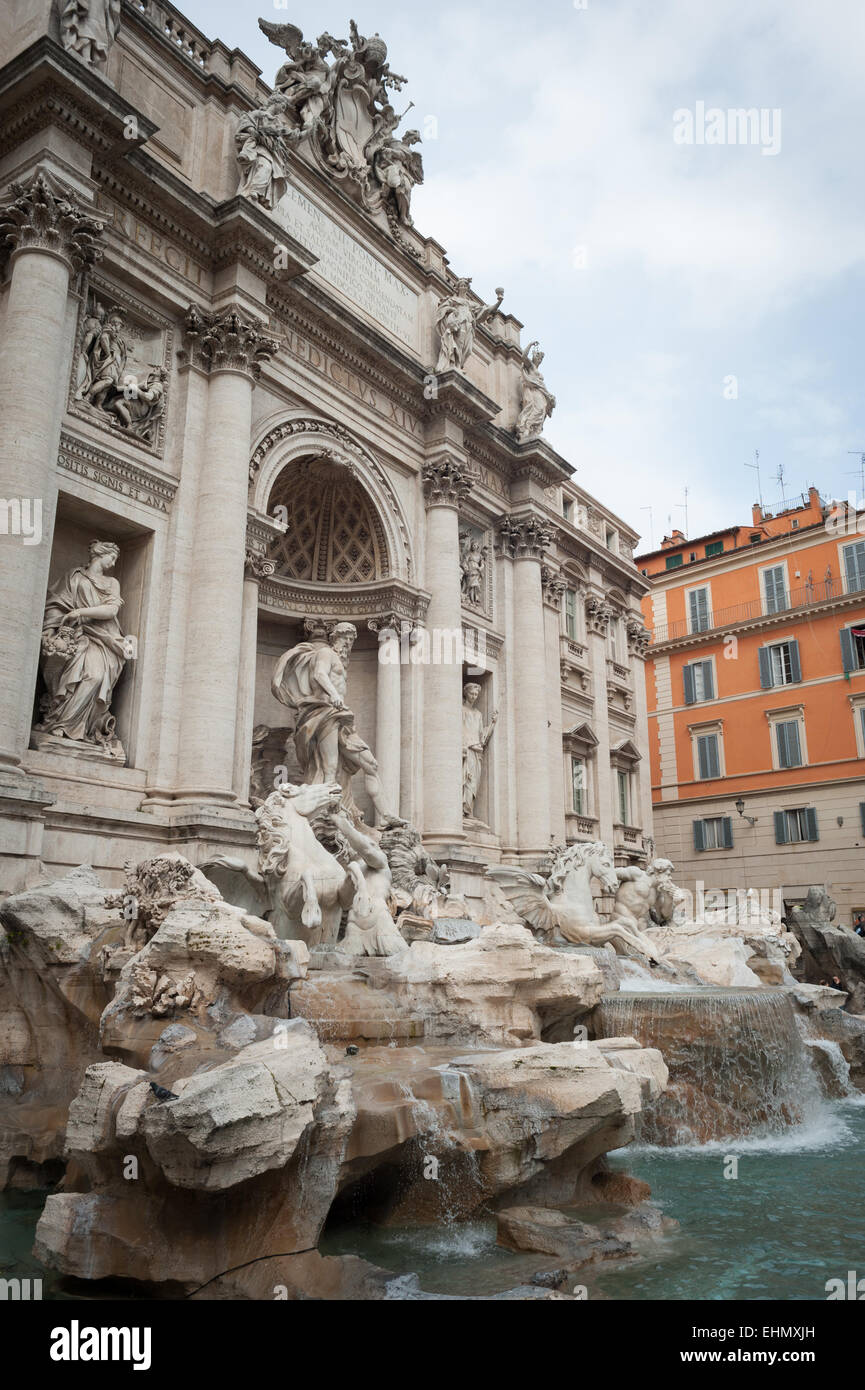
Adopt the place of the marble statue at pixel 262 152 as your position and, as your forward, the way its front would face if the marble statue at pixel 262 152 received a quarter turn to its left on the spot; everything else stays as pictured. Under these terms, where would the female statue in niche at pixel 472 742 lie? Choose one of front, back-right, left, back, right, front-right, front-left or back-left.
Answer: front

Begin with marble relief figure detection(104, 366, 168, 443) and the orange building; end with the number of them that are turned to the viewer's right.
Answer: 0

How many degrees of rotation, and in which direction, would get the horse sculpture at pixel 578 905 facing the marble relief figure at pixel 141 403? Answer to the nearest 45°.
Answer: approximately 135° to its right

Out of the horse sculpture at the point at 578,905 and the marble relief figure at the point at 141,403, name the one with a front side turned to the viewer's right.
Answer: the horse sculpture

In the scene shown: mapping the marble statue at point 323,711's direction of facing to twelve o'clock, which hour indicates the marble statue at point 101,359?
the marble statue at point 101,359 is roughly at 3 o'clock from the marble statue at point 323,711.

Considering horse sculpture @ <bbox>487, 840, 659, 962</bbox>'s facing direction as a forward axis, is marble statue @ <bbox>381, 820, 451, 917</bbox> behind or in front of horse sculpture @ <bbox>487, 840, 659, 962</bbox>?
behind

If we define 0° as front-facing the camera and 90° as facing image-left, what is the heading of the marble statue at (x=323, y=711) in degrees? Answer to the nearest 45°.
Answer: approximately 315°

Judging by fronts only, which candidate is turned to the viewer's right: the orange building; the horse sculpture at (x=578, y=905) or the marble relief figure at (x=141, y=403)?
the horse sculpture

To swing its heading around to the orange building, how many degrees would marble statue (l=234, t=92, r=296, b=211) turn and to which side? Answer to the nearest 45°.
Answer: approximately 90° to its left

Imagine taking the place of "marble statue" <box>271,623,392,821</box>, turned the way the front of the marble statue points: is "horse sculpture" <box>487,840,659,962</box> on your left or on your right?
on your left

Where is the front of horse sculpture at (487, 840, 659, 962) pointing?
to the viewer's right
